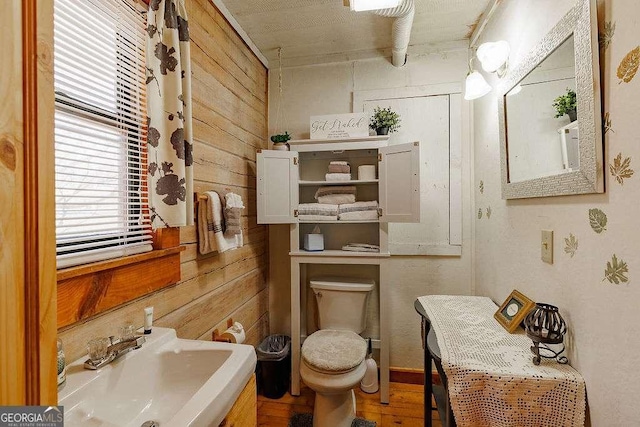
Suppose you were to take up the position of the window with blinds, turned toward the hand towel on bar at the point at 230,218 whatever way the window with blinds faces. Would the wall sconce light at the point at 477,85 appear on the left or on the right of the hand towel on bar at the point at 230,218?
right

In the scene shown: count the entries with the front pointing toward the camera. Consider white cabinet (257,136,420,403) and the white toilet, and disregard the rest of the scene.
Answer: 2

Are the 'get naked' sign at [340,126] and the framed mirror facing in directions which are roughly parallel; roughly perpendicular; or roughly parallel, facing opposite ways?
roughly perpendicular

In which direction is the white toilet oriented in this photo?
toward the camera

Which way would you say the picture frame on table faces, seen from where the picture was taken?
facing the viewer and to the left of the viewer

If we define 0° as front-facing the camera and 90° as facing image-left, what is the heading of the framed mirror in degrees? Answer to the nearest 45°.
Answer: approximately 45°

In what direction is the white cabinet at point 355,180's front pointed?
toward the camera

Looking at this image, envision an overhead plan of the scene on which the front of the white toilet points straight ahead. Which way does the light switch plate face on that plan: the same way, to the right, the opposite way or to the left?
to the right

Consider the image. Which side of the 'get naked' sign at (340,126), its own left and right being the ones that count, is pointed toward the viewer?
front

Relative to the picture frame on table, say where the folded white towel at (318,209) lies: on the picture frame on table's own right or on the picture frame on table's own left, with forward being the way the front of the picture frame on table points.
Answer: on the picture frame on table's own right

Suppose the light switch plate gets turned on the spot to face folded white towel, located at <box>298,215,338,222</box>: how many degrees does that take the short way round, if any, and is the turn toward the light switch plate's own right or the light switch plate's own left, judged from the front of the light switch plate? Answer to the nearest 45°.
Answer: approximately 45° to the light switch plate's own right

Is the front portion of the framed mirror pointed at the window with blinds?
yes
